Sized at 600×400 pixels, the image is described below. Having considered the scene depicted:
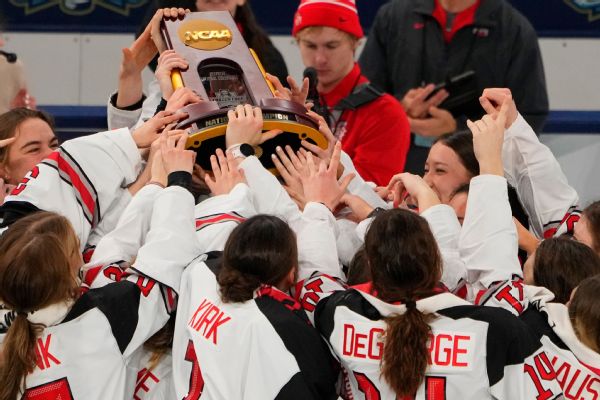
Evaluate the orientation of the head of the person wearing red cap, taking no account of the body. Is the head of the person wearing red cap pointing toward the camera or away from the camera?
toward the camera

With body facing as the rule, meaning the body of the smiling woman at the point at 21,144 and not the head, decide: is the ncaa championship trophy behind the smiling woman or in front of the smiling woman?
in front

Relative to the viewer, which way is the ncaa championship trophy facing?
toward the camera

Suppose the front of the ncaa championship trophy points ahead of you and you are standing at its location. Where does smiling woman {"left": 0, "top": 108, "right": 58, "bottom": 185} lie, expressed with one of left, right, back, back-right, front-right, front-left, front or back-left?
right

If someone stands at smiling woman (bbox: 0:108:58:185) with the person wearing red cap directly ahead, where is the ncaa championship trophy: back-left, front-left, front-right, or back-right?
front-right

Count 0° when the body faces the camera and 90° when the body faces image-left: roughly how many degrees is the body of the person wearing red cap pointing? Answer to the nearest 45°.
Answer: approximately 45°

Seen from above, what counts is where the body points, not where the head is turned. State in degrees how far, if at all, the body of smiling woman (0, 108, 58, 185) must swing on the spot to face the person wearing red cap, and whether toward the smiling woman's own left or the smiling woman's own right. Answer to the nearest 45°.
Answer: approximately 45° to the smiling woman's own left

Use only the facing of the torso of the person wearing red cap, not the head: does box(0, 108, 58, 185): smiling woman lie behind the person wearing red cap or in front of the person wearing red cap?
in front

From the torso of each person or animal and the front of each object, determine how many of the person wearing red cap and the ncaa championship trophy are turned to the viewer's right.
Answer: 0

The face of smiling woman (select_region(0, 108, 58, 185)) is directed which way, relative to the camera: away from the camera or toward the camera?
toward the camera

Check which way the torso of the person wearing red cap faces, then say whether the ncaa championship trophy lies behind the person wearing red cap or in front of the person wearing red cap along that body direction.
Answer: in front

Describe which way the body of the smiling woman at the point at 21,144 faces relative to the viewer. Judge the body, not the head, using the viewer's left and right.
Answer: facing the viewer and to the right of the viewer
